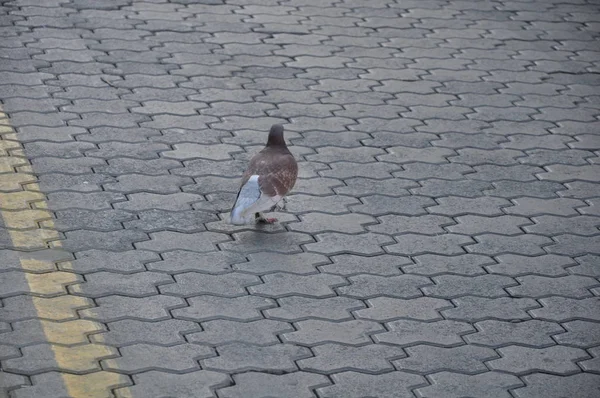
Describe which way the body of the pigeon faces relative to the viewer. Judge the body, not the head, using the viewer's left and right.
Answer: facing away from the viewer and to the right of the viewer
